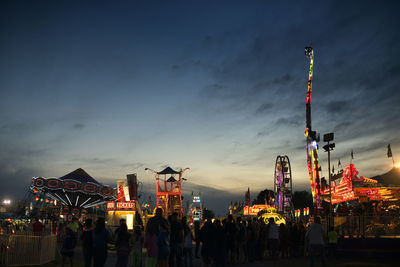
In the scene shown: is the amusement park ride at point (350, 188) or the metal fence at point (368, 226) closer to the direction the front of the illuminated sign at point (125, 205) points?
the metal fence

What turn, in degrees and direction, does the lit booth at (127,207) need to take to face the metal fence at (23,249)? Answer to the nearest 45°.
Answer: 0° — it already faces it

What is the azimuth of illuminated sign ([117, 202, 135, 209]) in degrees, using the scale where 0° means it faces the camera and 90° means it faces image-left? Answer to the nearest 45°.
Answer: approximately 0°

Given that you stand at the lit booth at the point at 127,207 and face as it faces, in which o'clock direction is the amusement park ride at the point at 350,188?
The amusement park ride is roughly at 10 o'clock from the lit booth.

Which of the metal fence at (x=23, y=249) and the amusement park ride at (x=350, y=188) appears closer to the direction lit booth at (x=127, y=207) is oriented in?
the metal fence

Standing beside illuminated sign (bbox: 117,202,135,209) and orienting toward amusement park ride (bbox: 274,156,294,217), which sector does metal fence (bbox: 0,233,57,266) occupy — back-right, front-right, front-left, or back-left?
back-right

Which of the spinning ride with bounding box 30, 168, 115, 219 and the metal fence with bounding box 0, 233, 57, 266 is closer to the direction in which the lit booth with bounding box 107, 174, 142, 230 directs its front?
the metal fence

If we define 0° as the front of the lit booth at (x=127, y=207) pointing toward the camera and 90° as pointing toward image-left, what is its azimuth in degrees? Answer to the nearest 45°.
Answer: approximately 0°

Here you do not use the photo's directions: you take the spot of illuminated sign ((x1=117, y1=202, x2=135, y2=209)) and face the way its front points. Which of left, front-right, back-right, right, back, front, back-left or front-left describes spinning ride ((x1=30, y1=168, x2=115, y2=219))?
back-right
